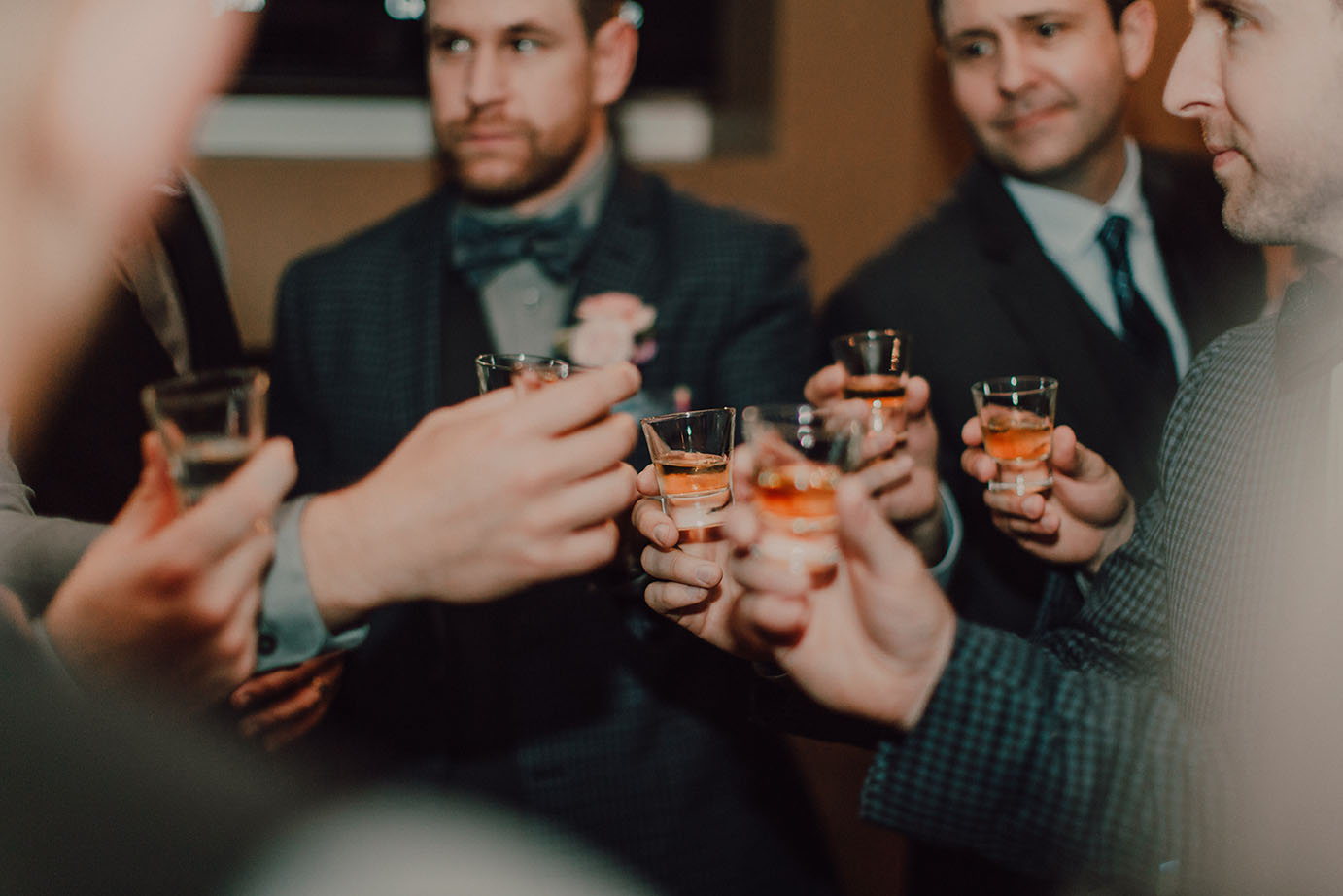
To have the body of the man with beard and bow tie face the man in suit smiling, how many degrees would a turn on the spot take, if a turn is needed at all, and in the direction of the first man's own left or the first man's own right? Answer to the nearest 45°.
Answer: approximately 90° to the first man's own left

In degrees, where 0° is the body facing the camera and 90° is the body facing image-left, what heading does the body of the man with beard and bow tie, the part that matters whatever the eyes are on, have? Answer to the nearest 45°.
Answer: approximately 0°

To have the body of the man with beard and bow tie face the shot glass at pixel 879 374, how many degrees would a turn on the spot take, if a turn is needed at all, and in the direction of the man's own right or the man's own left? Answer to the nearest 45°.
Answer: approximately 45° to the man's own left
